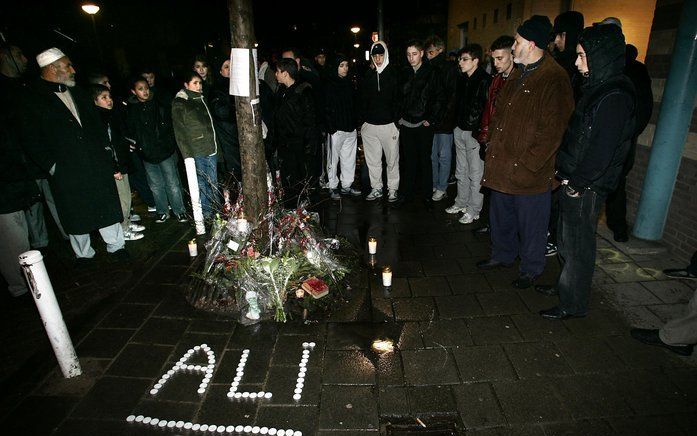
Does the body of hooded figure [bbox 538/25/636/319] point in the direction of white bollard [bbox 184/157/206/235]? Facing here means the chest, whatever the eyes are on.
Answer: yes

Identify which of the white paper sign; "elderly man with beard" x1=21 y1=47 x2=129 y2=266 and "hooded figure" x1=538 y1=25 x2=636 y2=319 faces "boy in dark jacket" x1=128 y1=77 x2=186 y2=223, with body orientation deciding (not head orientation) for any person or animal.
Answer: the hooded figure

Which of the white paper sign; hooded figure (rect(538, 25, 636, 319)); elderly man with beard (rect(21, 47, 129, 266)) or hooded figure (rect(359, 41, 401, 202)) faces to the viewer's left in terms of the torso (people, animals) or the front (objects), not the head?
hooded figure (rect(538, 25, 636, 319))

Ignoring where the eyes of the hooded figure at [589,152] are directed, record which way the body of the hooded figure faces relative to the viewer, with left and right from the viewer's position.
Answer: facing to the left of the viewer

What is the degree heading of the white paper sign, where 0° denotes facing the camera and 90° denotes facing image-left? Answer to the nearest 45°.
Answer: approximately 0°

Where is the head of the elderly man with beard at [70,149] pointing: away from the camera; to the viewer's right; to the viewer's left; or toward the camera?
to the viewer's right

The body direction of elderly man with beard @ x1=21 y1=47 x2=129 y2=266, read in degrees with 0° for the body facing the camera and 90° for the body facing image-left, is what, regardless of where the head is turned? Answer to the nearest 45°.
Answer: approximately 315°

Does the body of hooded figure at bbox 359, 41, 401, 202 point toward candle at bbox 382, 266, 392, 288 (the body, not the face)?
yes

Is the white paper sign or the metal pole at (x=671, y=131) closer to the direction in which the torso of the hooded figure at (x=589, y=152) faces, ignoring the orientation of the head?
the white paper sign

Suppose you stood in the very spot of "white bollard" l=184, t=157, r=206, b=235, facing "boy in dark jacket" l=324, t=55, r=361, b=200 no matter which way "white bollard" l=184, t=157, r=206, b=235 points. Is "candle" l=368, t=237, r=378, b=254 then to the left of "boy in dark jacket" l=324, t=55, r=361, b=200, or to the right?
right

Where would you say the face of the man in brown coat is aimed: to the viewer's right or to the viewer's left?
to the viewer's left
